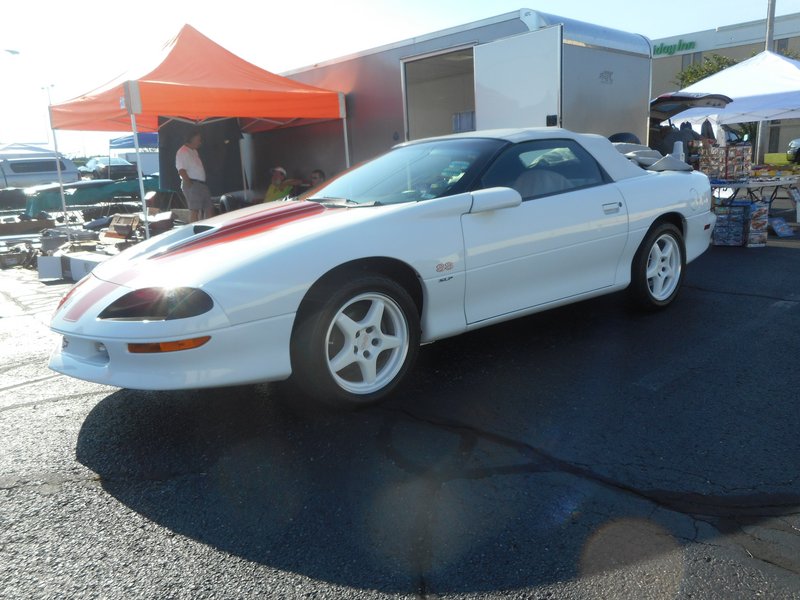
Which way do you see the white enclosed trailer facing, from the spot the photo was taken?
facing the viewer and to the right of the viewer

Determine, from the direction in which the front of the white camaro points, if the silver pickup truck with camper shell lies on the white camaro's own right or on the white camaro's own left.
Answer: on the white camaro's own right

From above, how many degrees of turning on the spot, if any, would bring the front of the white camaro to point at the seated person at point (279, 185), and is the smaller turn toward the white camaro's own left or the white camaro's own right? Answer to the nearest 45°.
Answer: approximately 135° to the white camaro's own right

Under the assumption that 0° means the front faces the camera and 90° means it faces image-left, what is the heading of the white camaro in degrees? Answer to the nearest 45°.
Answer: approximately 45°
